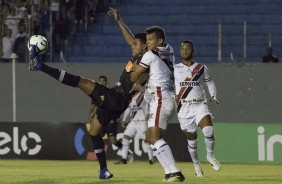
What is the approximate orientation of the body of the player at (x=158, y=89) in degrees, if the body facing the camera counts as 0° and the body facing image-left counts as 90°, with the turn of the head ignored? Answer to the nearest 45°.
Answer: approximately 90°

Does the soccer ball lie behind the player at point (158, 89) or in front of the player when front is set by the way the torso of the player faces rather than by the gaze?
in front

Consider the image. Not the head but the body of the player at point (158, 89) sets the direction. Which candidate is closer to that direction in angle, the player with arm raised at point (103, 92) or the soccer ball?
the soccer ball

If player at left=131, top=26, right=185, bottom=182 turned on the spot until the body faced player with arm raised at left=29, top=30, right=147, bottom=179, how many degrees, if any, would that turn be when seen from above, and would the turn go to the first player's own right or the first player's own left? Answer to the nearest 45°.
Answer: approximately 45° to the first player's own right
